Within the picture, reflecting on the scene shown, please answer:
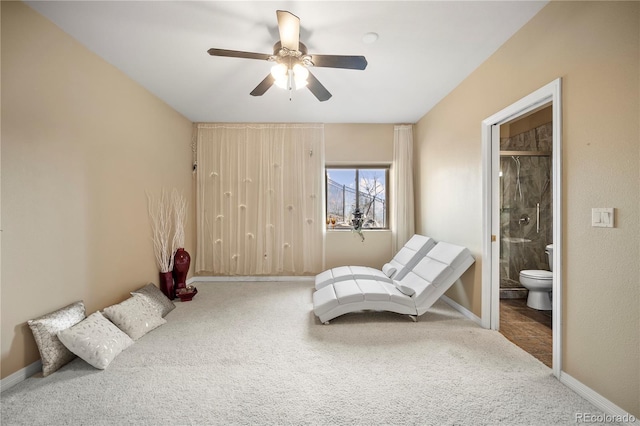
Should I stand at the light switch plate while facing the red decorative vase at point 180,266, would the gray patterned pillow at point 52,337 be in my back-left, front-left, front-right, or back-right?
front-left

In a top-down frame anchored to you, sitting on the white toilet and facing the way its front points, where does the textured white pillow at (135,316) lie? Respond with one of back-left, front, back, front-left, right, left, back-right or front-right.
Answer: front-left

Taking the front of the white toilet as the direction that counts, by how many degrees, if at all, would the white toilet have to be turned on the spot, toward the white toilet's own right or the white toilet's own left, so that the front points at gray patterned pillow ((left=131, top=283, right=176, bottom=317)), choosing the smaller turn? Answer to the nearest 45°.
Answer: approximately 45° to the white toilet's own left

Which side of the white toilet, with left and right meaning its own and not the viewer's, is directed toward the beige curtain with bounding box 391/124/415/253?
front

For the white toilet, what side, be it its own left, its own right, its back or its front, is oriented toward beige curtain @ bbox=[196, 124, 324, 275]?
front

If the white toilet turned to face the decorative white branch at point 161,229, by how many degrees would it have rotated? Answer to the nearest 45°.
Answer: approximately 45° to its left

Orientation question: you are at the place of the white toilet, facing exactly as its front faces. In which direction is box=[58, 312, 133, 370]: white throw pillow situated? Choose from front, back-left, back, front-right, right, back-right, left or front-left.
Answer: front-left

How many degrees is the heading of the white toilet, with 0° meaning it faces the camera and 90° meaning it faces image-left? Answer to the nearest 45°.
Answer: approximately 90°

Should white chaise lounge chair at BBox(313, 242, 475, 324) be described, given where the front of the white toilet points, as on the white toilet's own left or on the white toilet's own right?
on the white toilet's own left

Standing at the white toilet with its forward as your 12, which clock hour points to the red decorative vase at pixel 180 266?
The red decorative vase is roughly at 11 o'clock from the white toilet.

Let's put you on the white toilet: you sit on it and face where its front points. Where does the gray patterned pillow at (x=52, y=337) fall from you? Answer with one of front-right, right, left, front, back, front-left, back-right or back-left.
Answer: front-left
